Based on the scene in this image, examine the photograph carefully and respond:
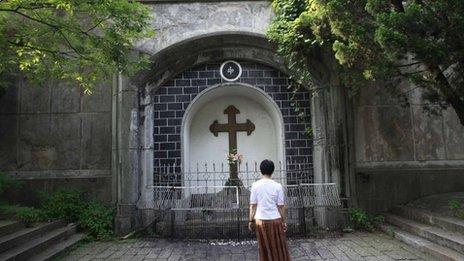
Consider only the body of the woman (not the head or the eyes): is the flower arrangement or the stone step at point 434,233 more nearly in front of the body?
the flower arrangement

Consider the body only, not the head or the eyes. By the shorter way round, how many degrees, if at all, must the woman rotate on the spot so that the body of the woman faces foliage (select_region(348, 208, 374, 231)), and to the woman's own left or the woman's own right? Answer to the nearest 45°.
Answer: approximately 45° to the woman's own right

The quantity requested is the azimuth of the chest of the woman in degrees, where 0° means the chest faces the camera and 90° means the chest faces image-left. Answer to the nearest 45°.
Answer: approximately 180°

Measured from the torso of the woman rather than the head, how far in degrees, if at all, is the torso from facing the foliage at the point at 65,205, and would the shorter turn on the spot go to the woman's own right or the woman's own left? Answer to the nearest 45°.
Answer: approximately 45° to the woman's own left

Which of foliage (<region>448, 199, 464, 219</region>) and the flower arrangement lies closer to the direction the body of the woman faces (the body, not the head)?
the flower arrangement

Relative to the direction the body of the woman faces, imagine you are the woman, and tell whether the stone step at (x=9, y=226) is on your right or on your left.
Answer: on your left

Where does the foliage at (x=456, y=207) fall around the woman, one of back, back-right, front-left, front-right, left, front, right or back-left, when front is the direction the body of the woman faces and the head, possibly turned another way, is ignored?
front-right

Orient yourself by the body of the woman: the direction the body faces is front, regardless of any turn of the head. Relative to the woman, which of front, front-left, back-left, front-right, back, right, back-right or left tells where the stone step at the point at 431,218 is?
front-right

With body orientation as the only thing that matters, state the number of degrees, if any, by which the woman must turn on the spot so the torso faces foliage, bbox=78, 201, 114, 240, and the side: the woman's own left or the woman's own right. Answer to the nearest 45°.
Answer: approximately 45° to the woman's own left

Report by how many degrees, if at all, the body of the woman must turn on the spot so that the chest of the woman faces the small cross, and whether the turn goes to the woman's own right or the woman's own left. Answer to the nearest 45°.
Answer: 0° — they already face it
